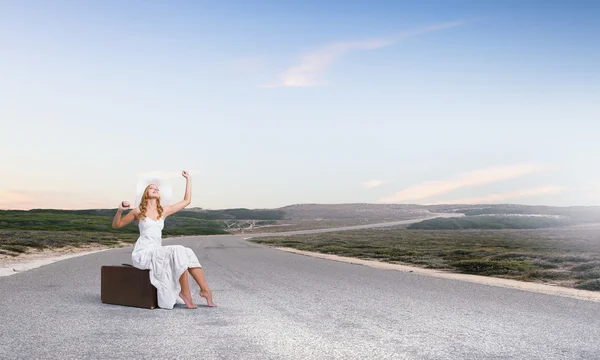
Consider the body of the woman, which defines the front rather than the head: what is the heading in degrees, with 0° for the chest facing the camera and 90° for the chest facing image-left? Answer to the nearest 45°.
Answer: approximately 315°
